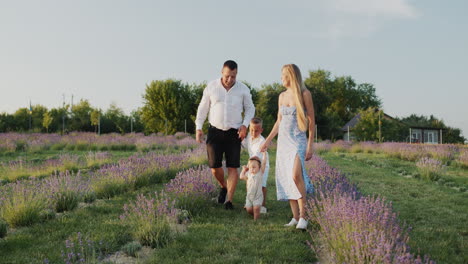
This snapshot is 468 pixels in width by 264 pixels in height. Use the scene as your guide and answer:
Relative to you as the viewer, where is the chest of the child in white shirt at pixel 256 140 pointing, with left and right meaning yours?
facing the viewer

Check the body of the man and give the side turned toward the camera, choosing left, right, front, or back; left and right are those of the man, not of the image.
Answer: front

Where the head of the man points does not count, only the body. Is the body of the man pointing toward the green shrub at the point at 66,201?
no

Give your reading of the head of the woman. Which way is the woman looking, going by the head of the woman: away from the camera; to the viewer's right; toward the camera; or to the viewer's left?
to the viewer's left

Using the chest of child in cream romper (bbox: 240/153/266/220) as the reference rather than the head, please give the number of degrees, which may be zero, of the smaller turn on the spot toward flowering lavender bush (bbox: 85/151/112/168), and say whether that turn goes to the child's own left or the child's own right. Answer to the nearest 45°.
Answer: approximately 135° to the child's own right

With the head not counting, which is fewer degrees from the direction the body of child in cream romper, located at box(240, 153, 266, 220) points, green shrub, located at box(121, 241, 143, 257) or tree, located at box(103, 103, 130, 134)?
the green shrub

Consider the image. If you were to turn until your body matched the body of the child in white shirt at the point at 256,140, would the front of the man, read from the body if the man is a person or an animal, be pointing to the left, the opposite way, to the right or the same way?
the same way

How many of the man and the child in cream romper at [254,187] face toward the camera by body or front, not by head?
2

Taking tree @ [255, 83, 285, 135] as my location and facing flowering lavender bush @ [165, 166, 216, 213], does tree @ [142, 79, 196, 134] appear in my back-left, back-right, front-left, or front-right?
front-right

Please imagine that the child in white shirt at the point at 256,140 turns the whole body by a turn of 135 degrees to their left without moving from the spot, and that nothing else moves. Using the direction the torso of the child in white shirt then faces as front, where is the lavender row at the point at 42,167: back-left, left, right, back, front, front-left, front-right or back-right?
left

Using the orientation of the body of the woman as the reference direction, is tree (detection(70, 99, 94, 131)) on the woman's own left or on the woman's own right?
on the woman's own right

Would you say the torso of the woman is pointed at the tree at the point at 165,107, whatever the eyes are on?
no

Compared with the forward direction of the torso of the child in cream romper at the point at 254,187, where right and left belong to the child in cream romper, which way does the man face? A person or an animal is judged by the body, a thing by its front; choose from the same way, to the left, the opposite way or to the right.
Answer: the same way

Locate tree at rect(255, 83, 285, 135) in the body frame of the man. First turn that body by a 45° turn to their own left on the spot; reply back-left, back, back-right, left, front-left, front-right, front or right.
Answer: back-left

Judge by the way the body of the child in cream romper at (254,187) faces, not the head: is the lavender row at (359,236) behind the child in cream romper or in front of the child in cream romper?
in front
